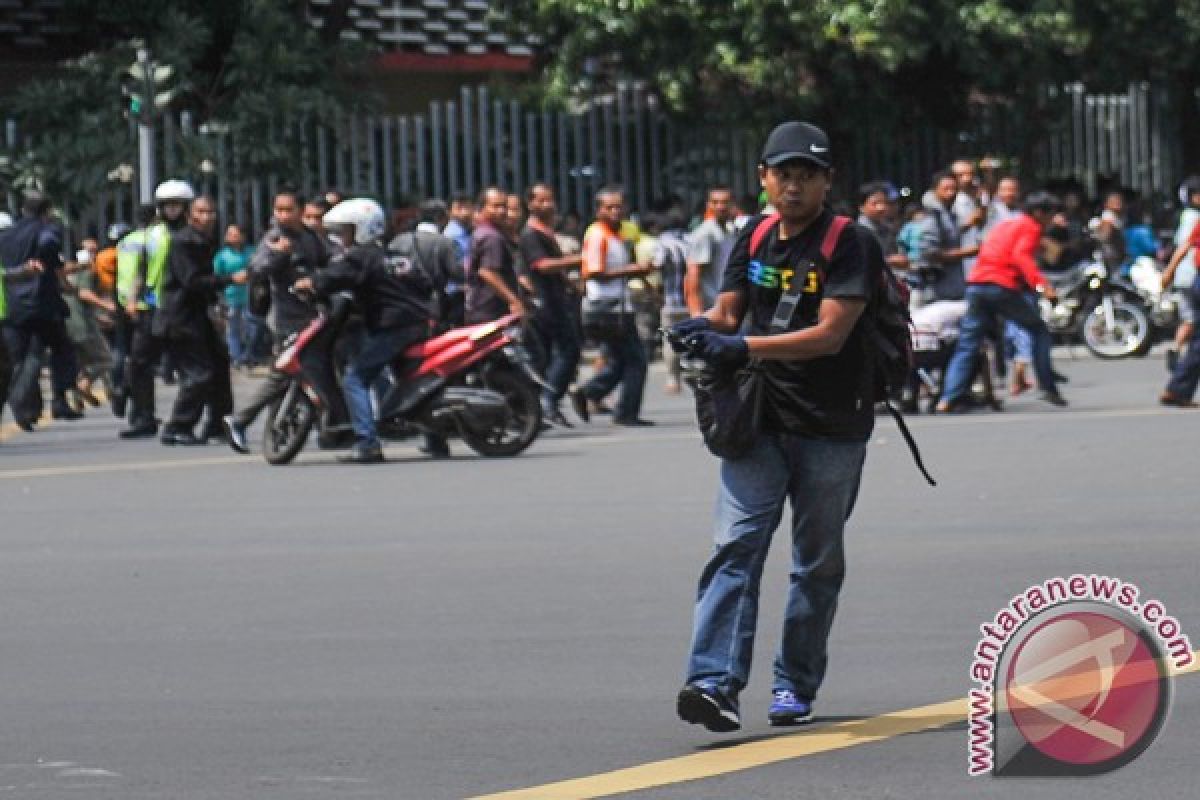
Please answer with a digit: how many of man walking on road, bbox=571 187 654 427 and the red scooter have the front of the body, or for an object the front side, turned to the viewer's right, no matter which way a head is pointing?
1

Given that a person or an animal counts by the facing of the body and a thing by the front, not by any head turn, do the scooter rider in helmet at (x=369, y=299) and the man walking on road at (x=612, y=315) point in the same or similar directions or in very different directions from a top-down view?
very different directions

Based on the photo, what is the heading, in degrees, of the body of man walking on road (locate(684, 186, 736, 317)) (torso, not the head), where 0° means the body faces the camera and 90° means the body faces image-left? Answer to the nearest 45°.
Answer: approximately 315°

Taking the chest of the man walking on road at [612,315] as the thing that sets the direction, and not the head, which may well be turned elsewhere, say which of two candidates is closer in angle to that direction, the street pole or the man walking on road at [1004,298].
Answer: the man walking on road
